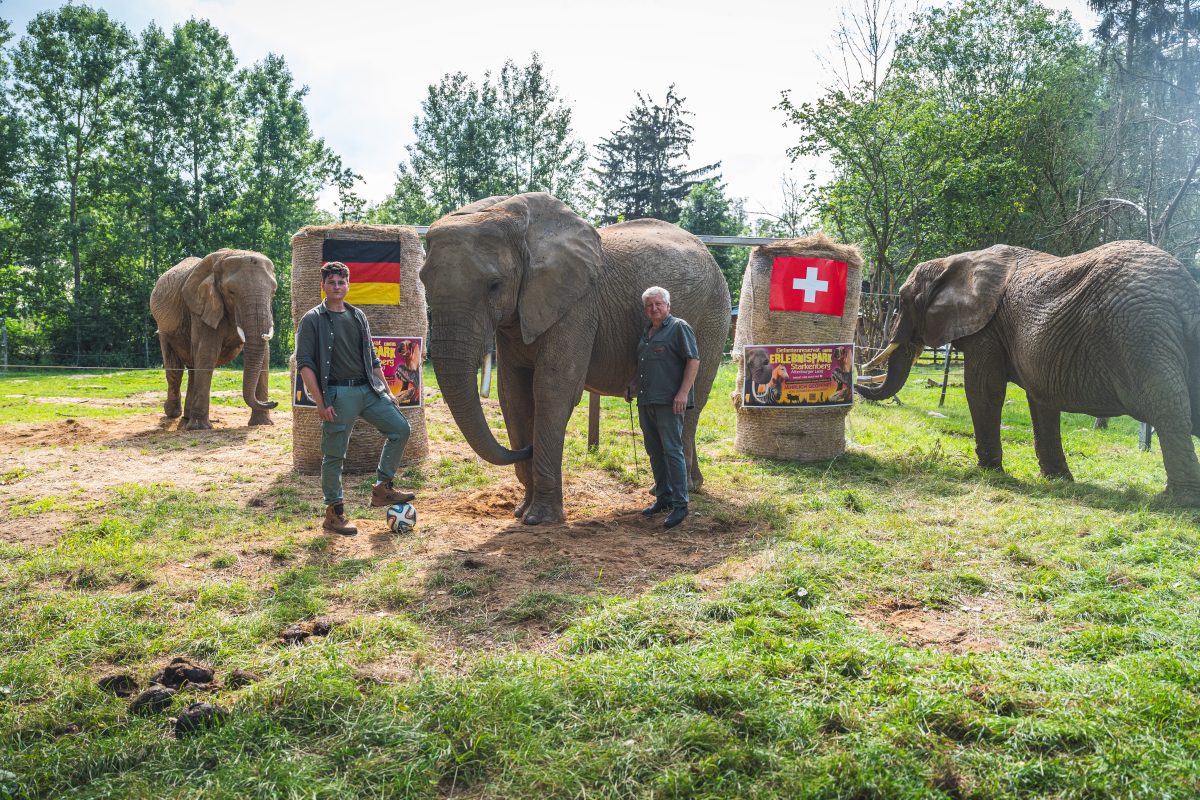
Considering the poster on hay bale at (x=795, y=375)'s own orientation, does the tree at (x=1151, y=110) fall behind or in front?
behind

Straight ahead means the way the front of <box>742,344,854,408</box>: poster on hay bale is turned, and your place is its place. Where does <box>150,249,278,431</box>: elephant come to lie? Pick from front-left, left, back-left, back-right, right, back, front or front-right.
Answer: right

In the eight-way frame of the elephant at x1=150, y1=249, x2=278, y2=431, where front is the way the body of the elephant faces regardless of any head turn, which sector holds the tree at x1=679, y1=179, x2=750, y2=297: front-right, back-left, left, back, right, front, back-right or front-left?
left

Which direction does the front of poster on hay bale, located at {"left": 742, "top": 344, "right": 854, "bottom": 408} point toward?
toward the camera

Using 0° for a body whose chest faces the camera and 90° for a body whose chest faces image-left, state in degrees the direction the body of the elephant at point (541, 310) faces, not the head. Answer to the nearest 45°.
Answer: approximately 45°

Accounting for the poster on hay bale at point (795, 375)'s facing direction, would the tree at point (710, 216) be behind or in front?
behind

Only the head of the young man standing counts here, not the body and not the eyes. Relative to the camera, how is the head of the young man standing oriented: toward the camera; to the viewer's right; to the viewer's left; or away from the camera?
toward the camera

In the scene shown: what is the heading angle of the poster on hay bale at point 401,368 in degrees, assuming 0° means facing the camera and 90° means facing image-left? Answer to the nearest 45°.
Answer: approximately 0°

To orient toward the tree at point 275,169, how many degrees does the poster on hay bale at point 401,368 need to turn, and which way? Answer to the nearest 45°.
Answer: approximately 180°

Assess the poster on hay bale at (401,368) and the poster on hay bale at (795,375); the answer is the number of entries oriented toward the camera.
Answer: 2

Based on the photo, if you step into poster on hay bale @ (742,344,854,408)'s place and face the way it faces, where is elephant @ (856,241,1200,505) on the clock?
The elephant is roughly at 10 o'clock from the poster on hay bale.

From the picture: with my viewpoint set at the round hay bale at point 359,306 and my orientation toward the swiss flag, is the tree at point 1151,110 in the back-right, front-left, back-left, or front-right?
front-left
